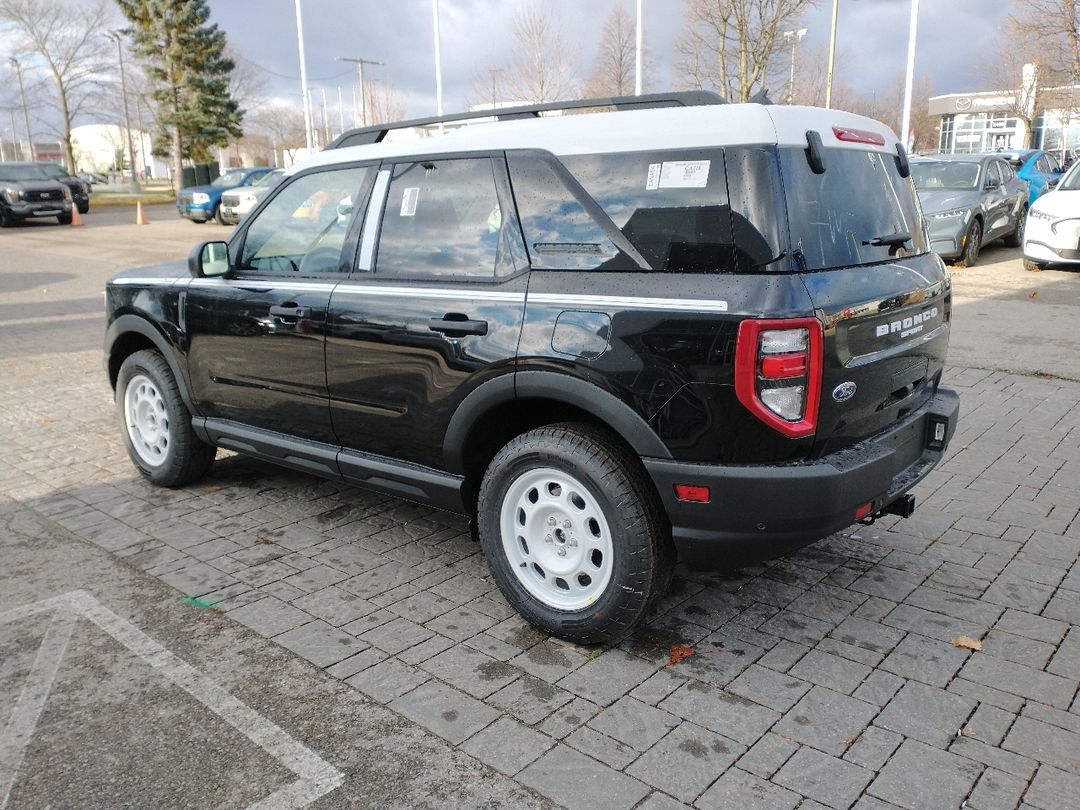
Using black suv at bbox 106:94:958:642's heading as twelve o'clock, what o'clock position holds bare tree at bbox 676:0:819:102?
The bare tree is roughly at 2 o'clock from the black suv.

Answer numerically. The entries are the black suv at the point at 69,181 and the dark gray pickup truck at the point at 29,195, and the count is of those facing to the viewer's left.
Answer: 0

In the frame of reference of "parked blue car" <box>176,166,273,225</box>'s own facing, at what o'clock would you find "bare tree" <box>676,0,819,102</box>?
The bare tree is roughly at 8 o'clock from the parked blue car.

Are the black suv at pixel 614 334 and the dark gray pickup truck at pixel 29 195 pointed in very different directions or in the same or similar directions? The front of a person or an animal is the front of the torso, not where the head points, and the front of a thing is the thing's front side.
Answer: very different directions

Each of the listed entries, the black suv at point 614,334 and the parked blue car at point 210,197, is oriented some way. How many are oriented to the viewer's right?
0

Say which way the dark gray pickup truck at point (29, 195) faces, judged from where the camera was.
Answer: facing the viewer and to the right of the viewer

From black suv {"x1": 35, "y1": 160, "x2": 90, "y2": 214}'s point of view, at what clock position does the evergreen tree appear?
The evergreen tree is roughly at 8 o'clock from the black suv.

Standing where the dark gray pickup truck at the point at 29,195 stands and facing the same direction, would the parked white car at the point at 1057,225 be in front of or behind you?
in front

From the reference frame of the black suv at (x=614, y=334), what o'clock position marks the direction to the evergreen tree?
The evergreen tree is roughly at 1 o'clock from the black suv.

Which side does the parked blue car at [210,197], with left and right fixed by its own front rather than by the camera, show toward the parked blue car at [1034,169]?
left

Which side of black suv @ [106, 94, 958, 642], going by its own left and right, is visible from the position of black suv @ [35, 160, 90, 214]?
front
